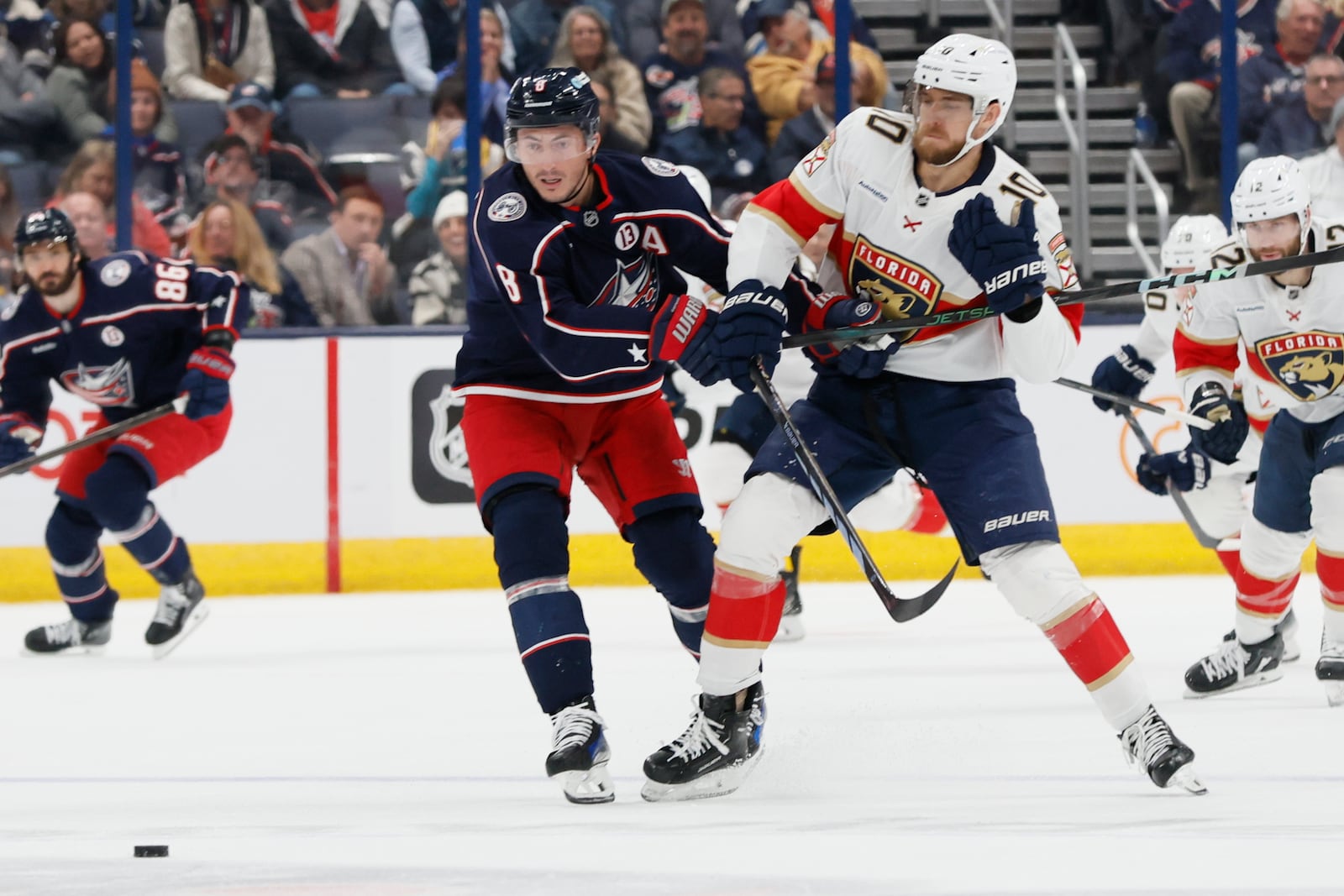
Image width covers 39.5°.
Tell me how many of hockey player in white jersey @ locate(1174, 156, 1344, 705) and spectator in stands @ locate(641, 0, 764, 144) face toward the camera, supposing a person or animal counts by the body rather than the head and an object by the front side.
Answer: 2

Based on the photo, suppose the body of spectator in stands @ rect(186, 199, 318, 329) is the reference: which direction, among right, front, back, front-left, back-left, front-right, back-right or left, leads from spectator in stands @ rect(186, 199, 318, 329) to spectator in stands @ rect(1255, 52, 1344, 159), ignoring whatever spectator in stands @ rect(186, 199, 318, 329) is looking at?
back-left

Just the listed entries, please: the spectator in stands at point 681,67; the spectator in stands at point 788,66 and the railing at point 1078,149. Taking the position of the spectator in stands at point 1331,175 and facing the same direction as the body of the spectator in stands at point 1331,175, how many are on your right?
3

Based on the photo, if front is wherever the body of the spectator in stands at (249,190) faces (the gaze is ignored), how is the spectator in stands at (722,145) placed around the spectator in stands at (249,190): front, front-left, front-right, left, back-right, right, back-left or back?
back-left

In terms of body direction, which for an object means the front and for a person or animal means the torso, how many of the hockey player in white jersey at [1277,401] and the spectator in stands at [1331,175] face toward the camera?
2

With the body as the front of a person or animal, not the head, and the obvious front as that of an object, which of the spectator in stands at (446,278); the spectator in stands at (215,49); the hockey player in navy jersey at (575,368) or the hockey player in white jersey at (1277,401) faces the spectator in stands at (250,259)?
the spectator in stands at (215,49)

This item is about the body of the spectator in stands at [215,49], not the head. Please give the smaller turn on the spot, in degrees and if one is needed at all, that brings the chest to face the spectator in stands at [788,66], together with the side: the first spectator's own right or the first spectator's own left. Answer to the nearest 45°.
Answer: approximately 90° to the first spectator's own left
